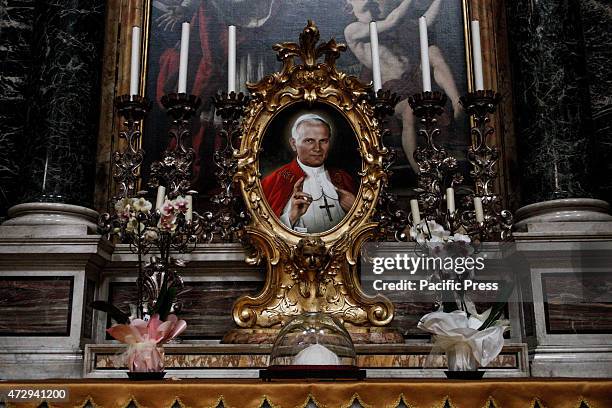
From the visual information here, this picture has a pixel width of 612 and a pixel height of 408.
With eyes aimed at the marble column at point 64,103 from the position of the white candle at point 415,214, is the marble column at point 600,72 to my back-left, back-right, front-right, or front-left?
back-right

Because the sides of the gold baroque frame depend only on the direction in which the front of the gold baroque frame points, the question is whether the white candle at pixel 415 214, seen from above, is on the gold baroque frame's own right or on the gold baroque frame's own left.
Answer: on the gold baroque frame's own left

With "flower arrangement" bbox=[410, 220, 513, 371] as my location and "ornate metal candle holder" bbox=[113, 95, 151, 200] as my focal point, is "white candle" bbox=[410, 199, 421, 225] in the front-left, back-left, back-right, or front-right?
front-right

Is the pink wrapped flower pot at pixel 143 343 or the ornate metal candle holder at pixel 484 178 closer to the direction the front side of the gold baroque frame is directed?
the pink wrapped flower pot

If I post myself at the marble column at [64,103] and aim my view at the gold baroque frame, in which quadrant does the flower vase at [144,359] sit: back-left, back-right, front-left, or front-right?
front-right

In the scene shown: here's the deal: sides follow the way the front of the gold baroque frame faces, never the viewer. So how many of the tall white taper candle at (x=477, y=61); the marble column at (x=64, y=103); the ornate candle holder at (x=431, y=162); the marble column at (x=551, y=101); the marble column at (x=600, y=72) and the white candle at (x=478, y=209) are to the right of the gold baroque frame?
1

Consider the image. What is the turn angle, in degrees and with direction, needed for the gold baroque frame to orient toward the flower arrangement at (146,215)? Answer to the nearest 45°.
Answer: approximately 45° to its right

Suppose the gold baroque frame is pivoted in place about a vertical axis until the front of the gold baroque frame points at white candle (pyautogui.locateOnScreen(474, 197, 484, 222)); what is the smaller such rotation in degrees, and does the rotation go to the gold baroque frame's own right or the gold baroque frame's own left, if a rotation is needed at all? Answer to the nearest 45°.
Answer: approximately 90° to the gold baroque frame's own left

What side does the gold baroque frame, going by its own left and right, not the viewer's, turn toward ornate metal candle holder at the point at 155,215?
right

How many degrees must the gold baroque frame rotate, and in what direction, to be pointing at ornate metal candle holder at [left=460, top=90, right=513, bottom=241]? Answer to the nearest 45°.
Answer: approximately 90° to its left

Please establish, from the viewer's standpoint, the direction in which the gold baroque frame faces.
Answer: facing the viewer

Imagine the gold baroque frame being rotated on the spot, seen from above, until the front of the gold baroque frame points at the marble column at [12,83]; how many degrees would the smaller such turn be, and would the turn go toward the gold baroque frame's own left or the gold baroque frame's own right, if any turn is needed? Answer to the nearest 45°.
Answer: approximately 90° to the gold baroque frame's own right

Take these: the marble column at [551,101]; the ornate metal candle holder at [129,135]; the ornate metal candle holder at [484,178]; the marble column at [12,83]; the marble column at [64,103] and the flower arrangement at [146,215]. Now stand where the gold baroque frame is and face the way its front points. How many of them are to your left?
2
